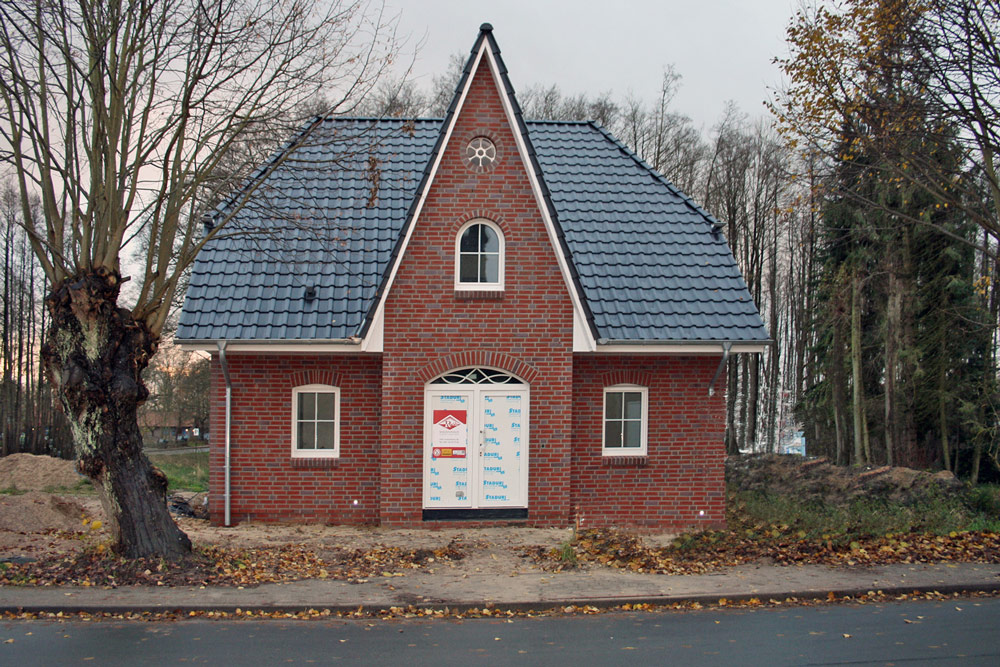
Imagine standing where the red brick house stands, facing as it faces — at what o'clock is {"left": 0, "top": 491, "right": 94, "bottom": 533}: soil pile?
The soil pile is roughly at 3 o'clock from the red brick house.

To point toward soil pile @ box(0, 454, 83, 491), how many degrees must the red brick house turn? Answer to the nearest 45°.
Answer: approximately 135° to its right

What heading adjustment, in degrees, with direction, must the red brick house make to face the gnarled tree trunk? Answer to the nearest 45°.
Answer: approximately 45° to its right

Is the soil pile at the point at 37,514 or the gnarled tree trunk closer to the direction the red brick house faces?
the gnarled tree trunk

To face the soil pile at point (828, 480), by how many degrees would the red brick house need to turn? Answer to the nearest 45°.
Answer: approximately 135° to its left

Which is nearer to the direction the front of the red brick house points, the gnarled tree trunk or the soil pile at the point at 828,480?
the gnarled tree trunk

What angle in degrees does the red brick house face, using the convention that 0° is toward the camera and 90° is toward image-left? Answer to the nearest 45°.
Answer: approximately 0°

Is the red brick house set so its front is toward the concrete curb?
yes
